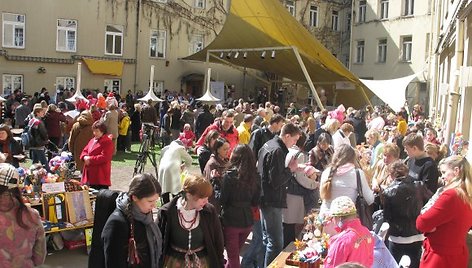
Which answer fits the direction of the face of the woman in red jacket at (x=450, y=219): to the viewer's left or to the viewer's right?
to the viewer's left

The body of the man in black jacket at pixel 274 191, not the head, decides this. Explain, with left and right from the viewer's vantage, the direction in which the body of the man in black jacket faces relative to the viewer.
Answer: facing to the right of the viewer

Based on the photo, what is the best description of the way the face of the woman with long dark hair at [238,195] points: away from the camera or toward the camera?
away from the camera

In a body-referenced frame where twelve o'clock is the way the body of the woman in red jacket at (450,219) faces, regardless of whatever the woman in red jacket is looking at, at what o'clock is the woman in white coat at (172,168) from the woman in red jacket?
The woman in white coat is roughly at 1 o'clock from the woman in red jacket.

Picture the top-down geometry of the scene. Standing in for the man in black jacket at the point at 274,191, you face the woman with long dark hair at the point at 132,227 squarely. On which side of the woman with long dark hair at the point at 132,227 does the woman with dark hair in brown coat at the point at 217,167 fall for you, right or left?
right

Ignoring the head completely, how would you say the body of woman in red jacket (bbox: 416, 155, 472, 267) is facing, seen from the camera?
to the viewer's left
